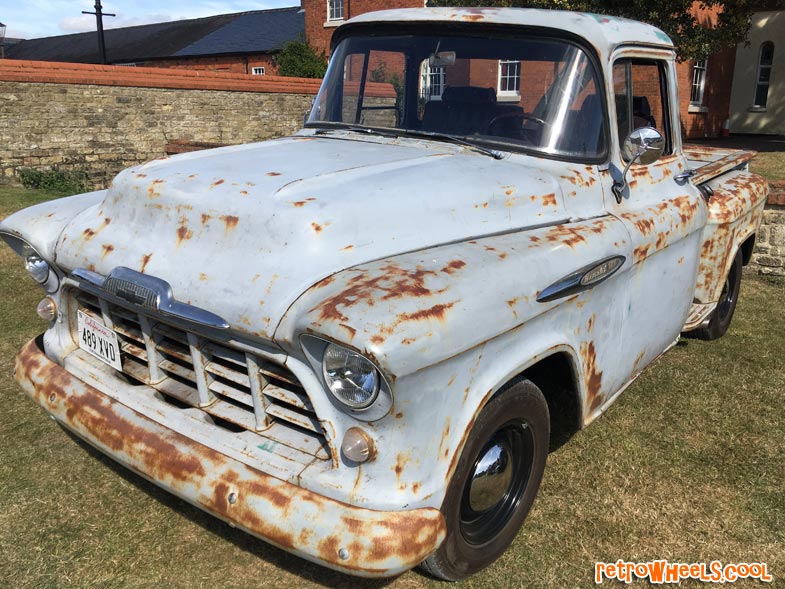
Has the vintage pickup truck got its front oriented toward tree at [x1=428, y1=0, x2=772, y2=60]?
no

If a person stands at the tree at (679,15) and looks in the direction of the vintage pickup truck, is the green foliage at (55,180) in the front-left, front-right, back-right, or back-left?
front-right

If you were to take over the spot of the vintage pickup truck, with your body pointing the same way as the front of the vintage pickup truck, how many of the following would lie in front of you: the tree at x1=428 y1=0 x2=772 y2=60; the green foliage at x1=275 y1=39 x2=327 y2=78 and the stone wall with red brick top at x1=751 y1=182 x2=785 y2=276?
0

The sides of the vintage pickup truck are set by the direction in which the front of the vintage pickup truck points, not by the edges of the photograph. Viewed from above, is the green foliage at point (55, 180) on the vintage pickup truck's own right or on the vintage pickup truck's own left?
on the vintage pickup truck's own right

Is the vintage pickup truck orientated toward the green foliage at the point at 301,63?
no

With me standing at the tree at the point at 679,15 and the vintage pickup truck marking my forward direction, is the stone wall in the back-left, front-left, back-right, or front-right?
front-right

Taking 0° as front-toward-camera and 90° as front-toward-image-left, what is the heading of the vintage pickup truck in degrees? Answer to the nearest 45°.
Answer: approximately 45°

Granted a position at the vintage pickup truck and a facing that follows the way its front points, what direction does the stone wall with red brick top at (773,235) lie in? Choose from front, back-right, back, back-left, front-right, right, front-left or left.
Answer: back

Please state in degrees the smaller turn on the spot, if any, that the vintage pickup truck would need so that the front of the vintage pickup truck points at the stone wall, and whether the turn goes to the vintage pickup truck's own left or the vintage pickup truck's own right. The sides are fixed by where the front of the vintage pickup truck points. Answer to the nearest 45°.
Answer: approximately 90° to the vintage pickup truck's own right

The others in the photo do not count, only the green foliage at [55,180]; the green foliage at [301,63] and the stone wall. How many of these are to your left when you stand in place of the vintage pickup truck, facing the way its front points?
0

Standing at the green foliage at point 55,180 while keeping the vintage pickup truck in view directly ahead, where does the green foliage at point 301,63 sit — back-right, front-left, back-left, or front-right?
back-left
